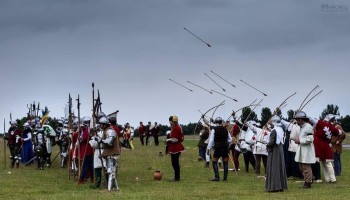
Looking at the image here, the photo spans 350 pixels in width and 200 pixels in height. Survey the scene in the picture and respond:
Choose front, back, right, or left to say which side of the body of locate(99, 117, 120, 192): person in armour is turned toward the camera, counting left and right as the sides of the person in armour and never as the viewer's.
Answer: left

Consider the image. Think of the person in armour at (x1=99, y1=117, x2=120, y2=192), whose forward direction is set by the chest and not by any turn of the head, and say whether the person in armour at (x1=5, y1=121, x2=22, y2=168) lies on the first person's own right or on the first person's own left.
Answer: on the first person's own right
